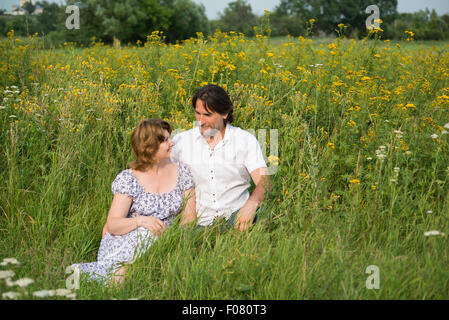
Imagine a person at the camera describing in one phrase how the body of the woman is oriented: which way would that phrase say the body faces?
toward the camera

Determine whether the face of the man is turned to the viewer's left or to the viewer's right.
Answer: to the viewer's left

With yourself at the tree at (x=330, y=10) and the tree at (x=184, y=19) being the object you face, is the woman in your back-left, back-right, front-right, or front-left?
front-left

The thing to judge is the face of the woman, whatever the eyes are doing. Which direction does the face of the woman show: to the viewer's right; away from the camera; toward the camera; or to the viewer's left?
to the viewer's right

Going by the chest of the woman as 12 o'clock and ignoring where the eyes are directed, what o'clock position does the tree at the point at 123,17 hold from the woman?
The tree is roughly at 6 o'clock from the woman.

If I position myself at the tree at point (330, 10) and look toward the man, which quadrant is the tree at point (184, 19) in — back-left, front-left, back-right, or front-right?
front-right

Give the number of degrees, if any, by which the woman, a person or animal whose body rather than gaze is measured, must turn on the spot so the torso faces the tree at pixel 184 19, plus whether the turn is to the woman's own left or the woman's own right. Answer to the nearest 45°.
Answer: approximately 180°
